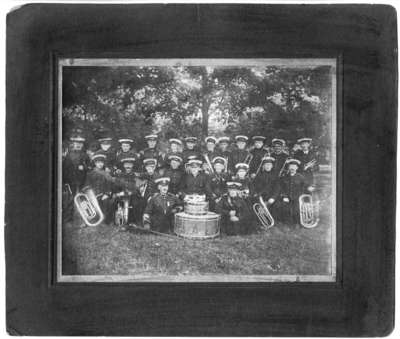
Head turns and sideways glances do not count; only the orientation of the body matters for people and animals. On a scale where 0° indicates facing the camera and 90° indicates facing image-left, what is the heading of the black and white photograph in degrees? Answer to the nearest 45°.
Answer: approximately 0°
